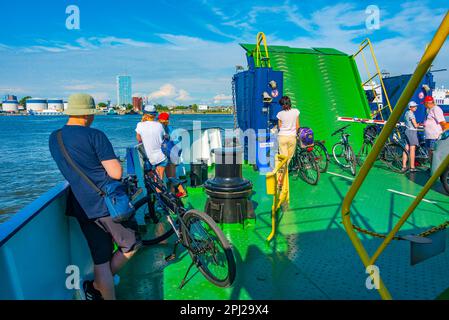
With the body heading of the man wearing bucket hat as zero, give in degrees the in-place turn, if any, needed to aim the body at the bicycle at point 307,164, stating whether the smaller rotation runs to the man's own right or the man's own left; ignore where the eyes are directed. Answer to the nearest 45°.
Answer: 0° — they already face it

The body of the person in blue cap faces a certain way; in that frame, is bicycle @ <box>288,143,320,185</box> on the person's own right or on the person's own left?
on the person's own right

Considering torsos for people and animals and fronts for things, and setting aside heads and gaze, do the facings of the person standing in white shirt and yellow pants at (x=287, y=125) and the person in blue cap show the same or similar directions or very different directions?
same or similar directions

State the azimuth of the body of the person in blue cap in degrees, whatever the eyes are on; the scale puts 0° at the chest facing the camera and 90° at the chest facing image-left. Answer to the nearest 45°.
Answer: approximately 180°

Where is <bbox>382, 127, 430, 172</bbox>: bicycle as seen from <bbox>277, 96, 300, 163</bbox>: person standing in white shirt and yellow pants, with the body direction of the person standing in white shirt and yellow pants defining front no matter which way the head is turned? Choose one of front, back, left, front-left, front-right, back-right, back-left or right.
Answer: front-right

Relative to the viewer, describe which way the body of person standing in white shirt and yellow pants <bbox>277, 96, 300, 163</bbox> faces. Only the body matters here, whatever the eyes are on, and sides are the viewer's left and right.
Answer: facing away from the viewer

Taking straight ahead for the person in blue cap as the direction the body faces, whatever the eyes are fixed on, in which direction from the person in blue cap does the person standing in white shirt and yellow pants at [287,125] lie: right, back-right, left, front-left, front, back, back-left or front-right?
right

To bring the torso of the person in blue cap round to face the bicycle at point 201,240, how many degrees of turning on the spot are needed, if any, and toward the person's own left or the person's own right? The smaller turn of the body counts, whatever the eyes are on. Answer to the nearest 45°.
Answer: approximately 180°

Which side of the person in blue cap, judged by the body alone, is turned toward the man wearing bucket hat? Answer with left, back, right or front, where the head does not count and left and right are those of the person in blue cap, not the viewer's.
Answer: back

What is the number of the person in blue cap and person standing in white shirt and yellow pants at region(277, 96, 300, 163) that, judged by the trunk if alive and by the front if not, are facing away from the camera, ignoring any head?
2
